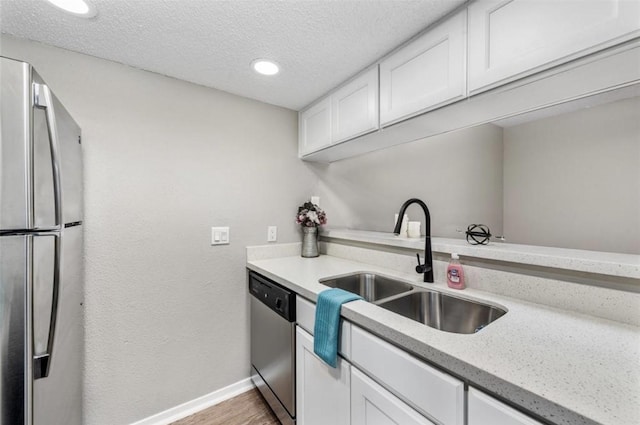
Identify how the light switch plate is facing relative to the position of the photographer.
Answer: facing the viewer

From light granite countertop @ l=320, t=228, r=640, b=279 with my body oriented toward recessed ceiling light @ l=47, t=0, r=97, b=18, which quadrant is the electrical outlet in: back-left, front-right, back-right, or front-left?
front-right

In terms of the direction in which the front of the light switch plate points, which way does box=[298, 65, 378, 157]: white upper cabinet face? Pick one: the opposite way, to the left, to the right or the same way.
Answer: to the right

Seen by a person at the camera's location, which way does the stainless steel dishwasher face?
facing the viewer and to the left of the viewer

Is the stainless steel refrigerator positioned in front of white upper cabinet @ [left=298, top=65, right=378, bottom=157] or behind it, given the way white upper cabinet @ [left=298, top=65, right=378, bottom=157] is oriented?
in front

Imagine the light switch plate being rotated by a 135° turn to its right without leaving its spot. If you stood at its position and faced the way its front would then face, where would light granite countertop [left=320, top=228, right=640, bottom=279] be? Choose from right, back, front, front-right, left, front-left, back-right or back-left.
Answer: back
